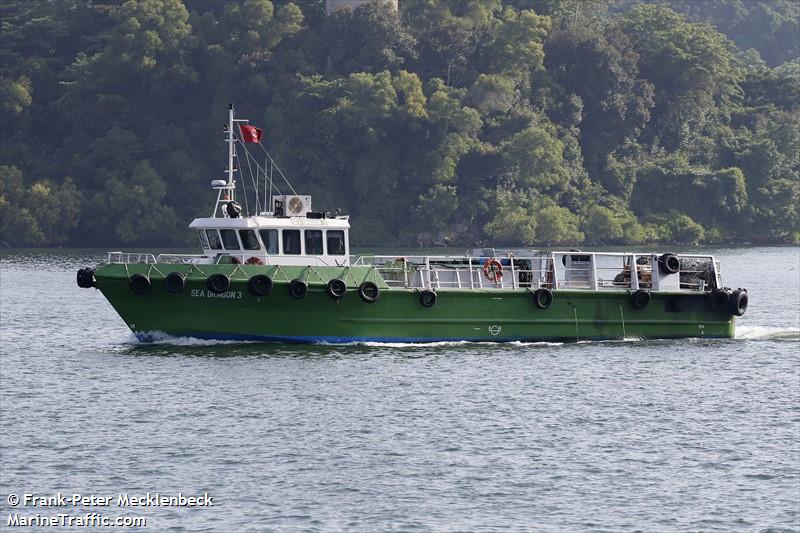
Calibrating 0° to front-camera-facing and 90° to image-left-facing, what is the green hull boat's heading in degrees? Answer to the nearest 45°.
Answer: approximately 90°
